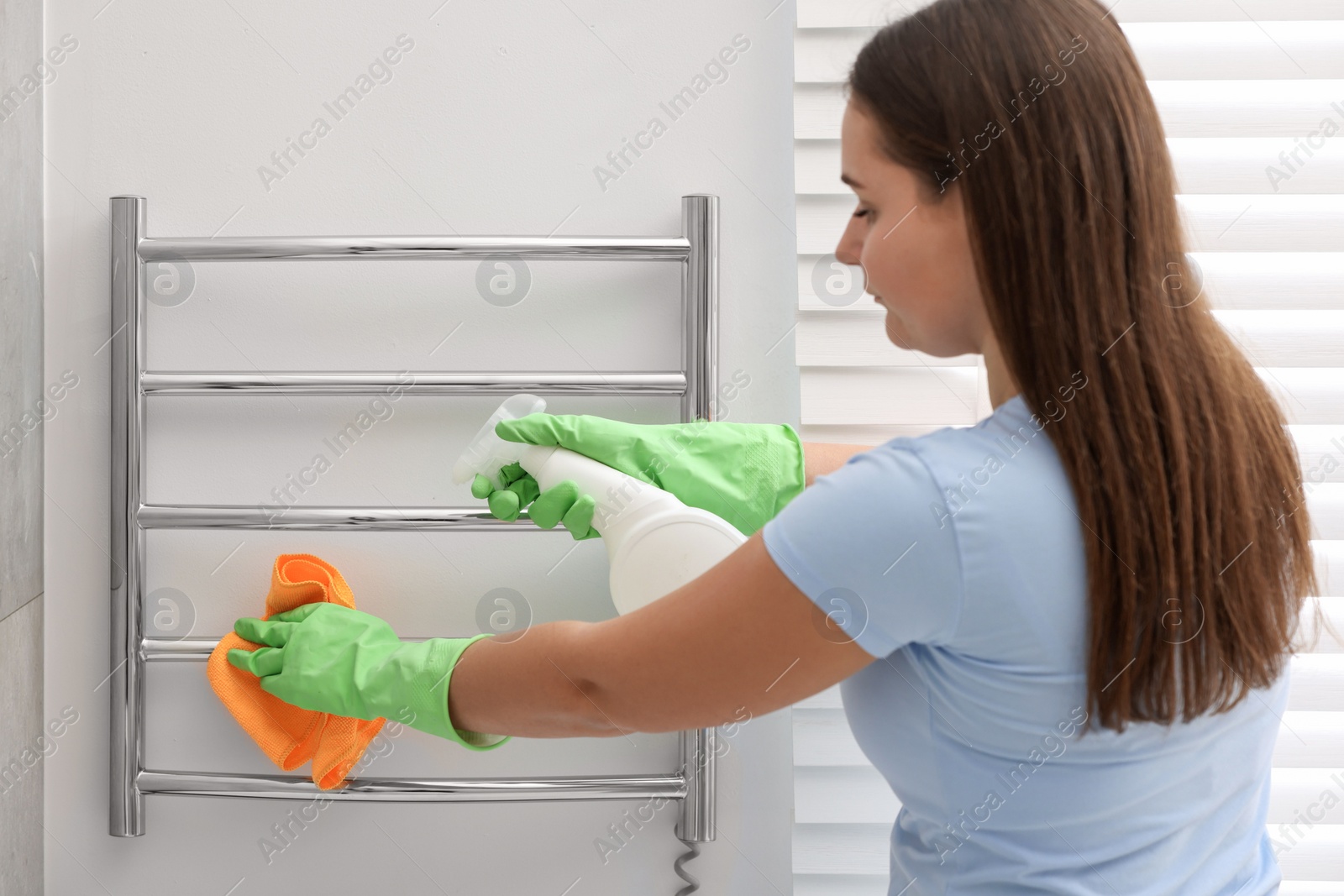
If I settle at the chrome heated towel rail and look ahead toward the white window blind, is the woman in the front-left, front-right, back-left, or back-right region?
front-right

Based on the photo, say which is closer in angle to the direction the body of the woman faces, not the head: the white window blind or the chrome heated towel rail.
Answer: the chrome heated towel rail

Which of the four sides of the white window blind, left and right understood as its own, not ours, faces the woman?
front

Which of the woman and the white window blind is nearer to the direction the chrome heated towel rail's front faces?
the woman

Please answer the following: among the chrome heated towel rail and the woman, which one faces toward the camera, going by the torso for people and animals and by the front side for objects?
the chrome heated towel rail

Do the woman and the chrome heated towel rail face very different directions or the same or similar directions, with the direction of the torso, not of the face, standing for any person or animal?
very different directions

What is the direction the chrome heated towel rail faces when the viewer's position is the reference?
facing the viewer

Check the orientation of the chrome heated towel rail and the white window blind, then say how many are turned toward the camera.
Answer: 2

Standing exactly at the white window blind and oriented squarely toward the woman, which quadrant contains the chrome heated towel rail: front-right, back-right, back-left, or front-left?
front-right

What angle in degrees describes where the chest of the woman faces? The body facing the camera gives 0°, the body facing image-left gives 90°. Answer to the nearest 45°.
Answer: approximately 135°

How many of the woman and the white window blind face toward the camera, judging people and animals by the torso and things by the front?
1

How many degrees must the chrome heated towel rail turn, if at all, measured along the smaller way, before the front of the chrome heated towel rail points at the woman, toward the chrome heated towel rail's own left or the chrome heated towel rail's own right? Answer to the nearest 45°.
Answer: approximately 45° to the chrome heated towel rail's own left

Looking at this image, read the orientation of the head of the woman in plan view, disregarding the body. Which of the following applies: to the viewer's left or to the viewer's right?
to the viewer's left

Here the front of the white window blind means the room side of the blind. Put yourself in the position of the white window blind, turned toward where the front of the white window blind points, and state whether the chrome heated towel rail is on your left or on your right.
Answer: on your right

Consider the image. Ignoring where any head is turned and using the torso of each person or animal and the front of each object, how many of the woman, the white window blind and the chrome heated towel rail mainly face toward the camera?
2

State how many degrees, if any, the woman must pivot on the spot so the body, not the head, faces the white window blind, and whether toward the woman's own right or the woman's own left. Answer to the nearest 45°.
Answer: approximately 90° to the woman's own right

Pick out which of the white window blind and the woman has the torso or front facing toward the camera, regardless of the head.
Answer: the white window blind

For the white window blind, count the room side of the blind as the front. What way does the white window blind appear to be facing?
toward the camera

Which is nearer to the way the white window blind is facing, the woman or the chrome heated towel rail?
the woman
